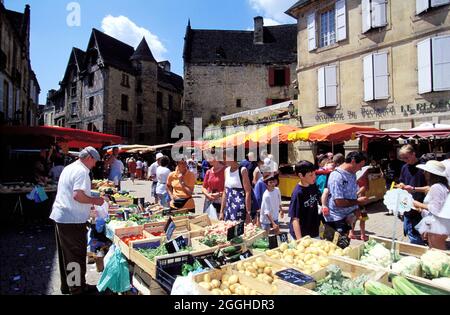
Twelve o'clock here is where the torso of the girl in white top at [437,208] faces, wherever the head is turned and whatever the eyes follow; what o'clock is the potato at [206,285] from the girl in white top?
The potato is roughly at 10 o'clock from the girl in white top.

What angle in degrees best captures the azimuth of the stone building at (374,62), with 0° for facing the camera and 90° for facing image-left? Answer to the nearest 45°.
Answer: approximately 45°

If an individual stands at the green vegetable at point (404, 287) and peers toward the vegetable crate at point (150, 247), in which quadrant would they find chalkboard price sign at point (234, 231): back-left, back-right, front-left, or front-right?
front-right

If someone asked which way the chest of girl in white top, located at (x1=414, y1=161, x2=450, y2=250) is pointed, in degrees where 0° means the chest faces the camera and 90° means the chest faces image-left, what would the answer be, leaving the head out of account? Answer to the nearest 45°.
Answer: approximately 90°

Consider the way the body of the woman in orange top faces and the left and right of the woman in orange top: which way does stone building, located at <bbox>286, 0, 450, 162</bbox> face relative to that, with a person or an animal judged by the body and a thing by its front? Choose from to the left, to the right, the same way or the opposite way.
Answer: to the right

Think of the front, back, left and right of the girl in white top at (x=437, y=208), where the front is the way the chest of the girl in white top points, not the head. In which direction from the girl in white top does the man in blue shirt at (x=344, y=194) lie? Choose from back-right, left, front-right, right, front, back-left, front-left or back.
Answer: front

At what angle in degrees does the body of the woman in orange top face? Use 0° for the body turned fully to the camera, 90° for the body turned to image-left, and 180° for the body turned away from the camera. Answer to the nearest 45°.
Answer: approximately 0°

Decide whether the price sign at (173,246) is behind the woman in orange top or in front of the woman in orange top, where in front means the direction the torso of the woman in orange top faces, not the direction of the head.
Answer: in front

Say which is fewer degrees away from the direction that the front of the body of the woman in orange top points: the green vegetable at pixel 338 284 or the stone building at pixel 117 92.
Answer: the green vegetable

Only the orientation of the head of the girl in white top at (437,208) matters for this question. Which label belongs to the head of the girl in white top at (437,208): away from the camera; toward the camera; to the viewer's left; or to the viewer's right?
to the viewer's left

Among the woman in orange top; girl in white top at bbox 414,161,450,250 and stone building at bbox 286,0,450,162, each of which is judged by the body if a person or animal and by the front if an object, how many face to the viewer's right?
0

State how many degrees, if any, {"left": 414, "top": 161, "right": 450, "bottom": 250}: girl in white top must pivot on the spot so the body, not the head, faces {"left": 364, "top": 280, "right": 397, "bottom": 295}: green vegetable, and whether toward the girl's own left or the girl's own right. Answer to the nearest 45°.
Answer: approximately 90° to the girl's own left

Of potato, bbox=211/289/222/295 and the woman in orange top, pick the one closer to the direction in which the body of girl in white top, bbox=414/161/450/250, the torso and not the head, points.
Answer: the woman in orange top

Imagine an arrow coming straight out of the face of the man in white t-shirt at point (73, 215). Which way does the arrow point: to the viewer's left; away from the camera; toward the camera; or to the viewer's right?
to the viewer's right
